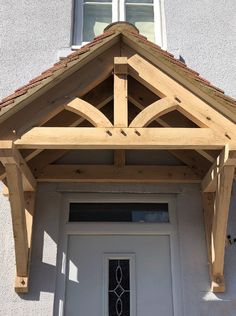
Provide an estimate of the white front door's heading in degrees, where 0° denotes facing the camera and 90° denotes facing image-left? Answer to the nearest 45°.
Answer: approximately 0°

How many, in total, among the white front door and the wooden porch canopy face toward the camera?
2
